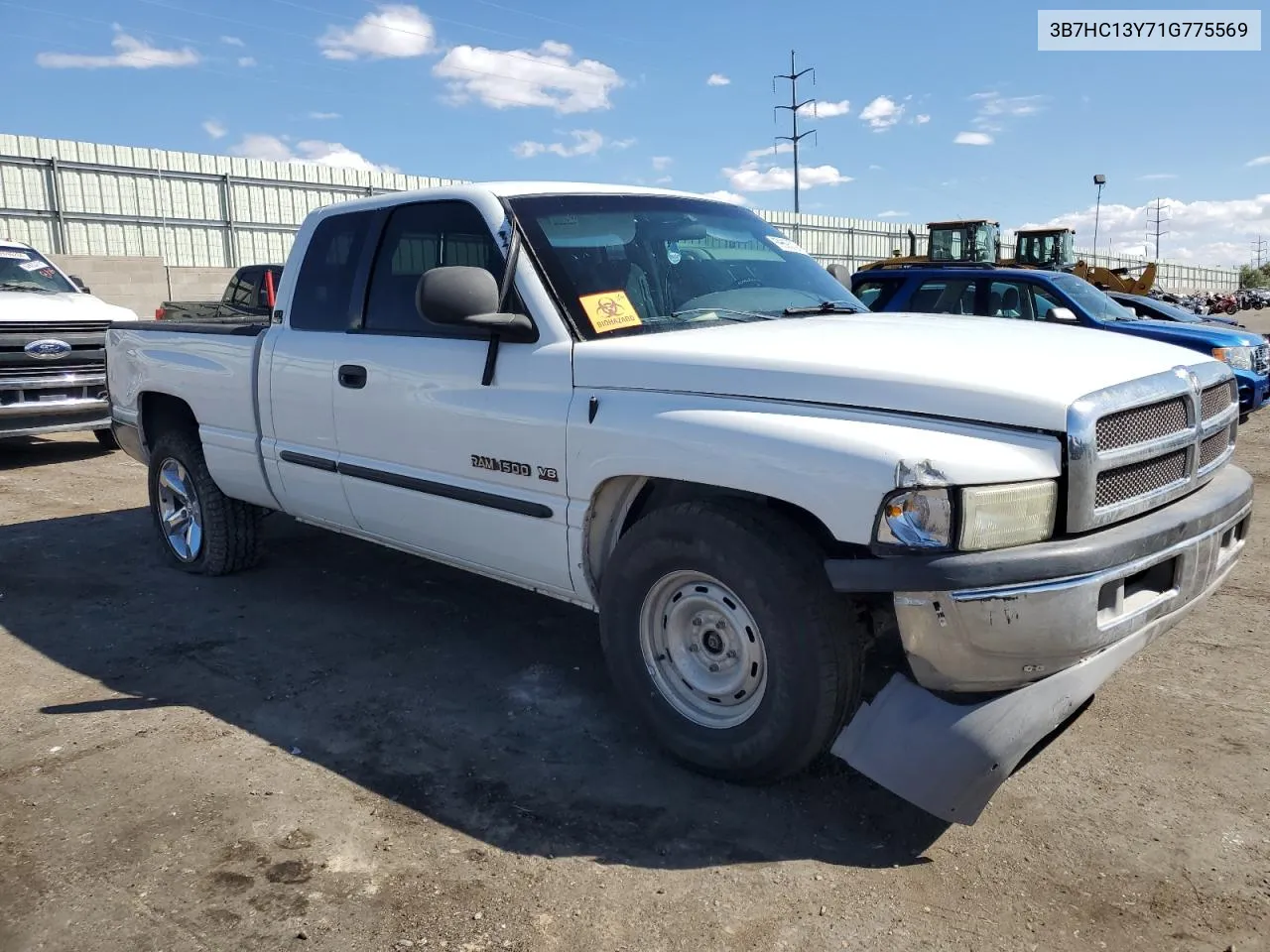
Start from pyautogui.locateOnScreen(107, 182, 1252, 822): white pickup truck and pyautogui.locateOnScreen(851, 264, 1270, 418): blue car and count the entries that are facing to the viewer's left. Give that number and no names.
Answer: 0

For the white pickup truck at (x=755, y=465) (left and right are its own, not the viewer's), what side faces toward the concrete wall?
back

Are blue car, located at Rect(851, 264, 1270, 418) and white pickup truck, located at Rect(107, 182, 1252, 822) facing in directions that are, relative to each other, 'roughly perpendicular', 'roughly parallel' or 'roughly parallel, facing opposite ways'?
roughly parallel

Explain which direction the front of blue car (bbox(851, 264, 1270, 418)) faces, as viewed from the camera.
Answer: facing the viewer and to the right of the viewer

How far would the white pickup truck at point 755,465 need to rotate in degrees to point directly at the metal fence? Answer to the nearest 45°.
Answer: approximately 180°

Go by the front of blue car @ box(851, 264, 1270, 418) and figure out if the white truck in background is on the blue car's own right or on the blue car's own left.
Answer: on the blue car's own right

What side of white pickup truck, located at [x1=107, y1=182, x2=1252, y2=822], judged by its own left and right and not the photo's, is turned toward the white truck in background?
back

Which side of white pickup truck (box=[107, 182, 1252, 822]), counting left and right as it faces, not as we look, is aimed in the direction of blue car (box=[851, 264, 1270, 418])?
left
